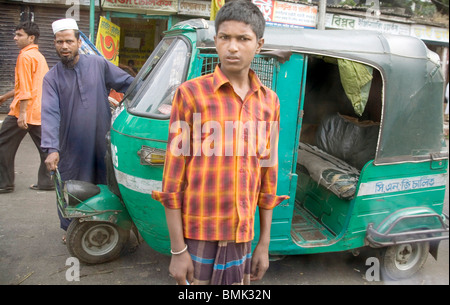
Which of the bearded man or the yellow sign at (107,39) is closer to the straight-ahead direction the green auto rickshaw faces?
the bearded man

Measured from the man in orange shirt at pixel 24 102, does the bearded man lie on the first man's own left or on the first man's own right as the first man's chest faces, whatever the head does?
on the first man's own left

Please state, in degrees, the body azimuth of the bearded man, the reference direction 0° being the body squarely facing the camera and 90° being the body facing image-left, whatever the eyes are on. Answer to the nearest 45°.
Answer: approximately 0°

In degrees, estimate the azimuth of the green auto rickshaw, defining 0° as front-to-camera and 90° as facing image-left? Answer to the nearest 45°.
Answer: approximately 90°

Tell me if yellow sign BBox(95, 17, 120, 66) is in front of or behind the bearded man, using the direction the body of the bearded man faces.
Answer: behind

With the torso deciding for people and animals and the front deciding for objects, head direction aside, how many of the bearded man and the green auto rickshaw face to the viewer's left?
1
